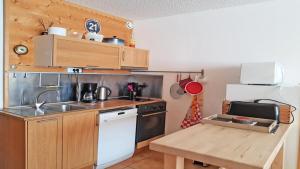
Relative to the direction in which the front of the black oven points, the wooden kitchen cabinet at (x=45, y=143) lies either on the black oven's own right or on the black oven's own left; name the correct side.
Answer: on the black oven's own right

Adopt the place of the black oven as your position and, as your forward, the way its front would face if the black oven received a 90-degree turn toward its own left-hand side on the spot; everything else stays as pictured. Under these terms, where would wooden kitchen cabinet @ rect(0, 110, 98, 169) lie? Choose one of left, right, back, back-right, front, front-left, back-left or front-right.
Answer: back

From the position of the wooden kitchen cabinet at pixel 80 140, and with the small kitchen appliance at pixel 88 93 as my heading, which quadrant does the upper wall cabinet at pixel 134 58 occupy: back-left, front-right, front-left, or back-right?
front-right

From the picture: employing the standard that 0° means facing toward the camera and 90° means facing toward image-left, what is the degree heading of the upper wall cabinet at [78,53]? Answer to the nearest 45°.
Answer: approximately 315°

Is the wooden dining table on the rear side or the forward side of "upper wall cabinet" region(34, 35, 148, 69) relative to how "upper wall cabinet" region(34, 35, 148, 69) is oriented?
on the forward side

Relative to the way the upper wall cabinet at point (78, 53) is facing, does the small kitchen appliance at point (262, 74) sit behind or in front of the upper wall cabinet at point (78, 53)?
in front

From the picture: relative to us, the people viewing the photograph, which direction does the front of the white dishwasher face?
facing the viewer and to the right of the viewer

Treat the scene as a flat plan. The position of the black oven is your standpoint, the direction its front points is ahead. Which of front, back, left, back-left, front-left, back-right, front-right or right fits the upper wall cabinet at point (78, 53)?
right

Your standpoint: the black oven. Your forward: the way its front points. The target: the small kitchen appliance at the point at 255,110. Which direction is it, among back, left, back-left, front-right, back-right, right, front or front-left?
front

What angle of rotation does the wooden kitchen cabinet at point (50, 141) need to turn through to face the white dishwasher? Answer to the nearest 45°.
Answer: approximately 45° to its left
